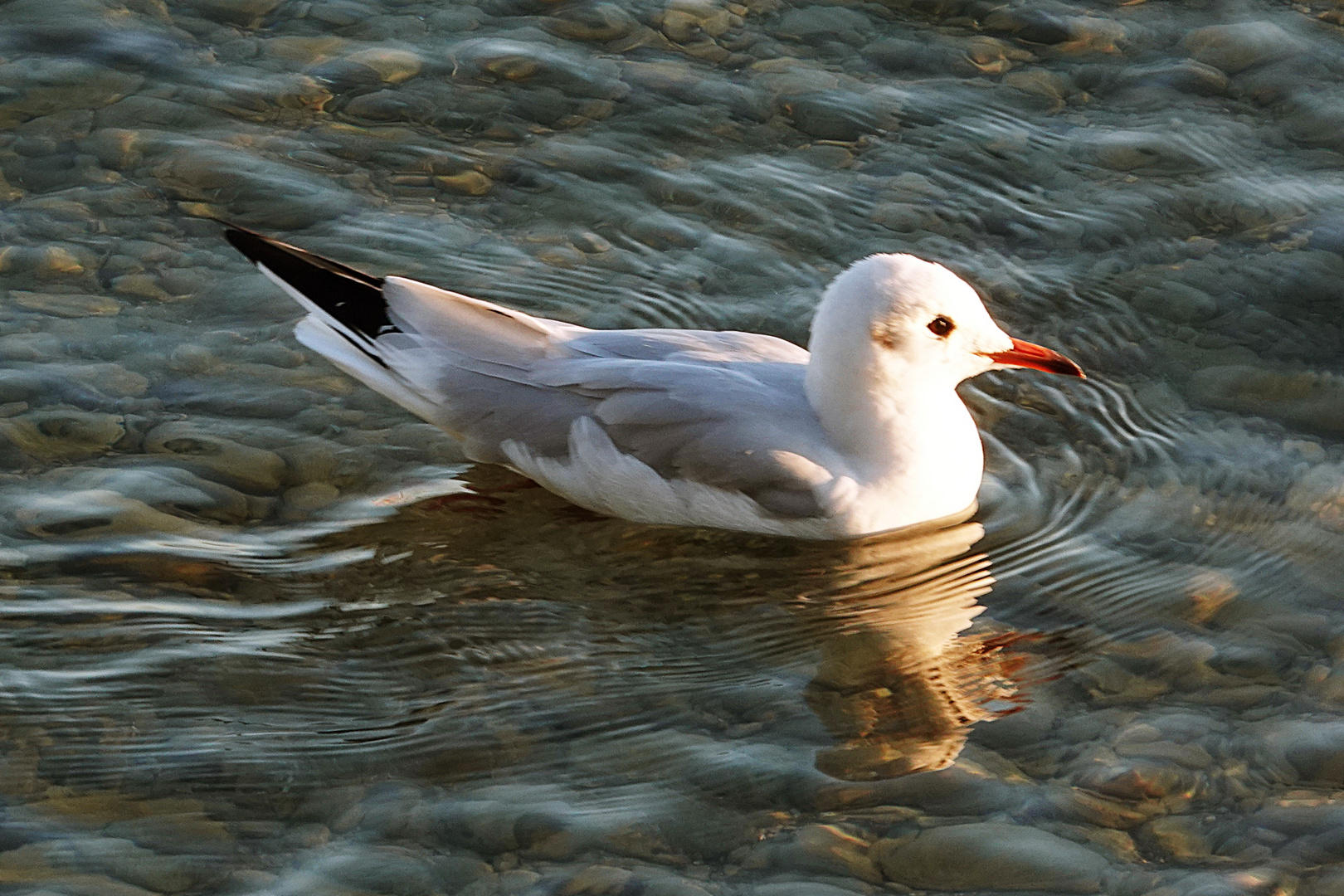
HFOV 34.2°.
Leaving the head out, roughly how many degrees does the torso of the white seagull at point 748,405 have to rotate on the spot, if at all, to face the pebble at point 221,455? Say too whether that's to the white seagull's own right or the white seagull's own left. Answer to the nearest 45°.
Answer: approximately 180°

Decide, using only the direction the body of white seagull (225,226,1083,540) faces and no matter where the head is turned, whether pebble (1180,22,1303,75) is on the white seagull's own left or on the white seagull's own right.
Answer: on the white seagull's own left

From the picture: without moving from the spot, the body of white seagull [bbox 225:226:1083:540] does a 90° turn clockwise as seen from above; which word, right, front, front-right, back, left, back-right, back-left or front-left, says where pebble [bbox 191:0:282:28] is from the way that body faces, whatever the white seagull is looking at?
back-right

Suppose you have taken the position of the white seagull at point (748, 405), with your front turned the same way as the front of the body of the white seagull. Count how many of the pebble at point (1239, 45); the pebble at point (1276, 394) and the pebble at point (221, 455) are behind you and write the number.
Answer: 1

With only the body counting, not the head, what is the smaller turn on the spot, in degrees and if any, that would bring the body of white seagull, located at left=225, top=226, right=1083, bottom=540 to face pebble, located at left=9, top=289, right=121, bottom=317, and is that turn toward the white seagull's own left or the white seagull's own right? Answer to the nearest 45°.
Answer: approximately 180°

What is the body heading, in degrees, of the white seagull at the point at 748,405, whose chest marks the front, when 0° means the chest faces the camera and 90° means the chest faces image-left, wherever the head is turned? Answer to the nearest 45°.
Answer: approximately 270°

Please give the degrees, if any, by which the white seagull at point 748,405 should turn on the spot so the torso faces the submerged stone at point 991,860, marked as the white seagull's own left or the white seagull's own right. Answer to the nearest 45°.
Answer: approximately 90° to the white seagull's own right

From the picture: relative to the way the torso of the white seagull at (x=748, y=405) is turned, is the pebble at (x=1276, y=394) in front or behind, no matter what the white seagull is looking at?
in front
